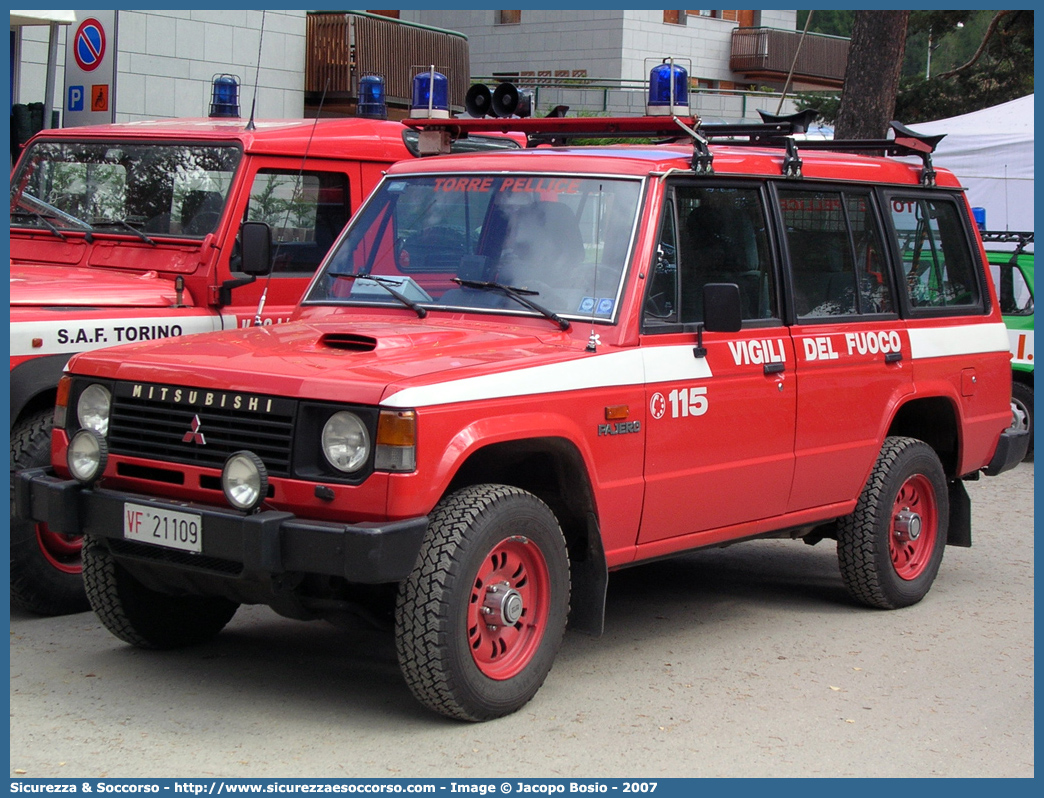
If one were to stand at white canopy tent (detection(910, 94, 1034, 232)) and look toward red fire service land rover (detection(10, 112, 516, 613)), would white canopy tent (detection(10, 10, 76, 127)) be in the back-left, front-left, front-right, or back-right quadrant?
front-right

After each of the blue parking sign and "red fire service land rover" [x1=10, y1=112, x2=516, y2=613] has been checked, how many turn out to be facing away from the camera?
0

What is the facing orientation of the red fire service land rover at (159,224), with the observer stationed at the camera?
facing the viewer and to the left of the viewer

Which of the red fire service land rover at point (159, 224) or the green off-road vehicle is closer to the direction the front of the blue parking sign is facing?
the red fire service land rover

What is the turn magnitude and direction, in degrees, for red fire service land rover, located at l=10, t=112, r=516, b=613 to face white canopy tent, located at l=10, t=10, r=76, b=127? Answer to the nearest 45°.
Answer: approximately 135° to its right

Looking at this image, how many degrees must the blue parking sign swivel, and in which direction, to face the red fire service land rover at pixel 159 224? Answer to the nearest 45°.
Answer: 0° — it already faces it

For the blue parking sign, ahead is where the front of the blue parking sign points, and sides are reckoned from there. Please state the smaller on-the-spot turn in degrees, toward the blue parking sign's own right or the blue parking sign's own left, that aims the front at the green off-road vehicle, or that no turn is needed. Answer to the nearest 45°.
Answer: approximately 90° to the blue parking sign's own left

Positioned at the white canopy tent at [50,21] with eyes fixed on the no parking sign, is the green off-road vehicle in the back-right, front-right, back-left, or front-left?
front-right

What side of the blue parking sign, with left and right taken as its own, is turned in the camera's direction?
front

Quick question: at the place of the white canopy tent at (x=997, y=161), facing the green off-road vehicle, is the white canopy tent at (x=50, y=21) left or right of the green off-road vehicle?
right
